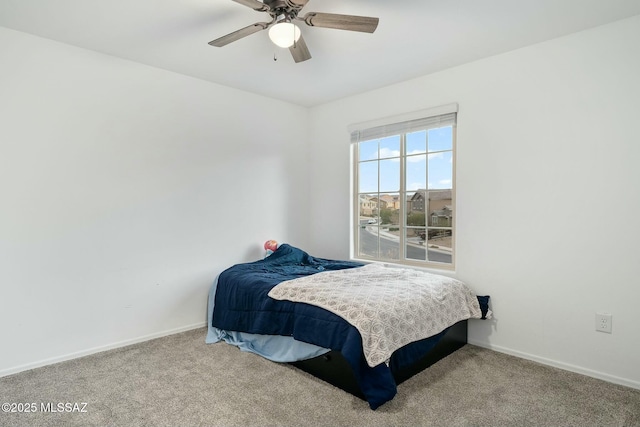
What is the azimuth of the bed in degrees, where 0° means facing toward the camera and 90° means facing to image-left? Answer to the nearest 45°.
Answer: approximately 315°
